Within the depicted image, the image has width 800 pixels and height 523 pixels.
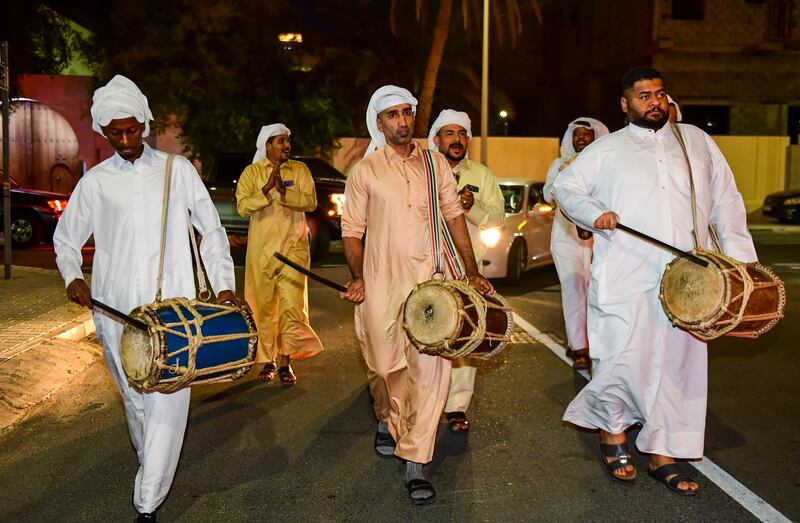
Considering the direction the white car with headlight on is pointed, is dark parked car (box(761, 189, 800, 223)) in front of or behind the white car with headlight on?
behind

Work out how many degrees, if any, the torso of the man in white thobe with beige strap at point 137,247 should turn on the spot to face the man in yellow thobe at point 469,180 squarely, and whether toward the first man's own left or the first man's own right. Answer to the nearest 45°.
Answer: approximately 135° to the first man's own left

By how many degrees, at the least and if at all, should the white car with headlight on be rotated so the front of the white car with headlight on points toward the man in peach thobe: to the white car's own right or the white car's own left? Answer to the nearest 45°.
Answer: approximately 45° to the white car's own left

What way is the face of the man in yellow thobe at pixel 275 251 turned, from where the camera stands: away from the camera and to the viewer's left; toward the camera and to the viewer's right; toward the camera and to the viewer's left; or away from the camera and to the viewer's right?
toward the camera and to the viewer's right

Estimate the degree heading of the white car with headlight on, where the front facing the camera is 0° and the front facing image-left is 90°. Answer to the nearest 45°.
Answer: approximately 45°

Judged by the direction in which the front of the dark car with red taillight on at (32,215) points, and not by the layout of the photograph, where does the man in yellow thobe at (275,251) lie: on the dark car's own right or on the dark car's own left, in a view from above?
on the dark car's own left

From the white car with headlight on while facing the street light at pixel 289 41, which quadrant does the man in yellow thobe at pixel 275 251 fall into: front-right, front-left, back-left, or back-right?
back-left

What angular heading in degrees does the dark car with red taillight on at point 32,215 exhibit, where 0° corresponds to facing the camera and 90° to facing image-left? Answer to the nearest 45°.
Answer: approximately 90°

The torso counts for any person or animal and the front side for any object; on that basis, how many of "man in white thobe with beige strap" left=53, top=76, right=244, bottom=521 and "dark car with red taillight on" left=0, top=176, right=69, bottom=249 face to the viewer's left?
1

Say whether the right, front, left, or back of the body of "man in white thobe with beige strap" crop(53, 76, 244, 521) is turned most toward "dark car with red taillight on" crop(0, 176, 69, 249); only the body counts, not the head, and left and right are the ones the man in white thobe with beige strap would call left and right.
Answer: back

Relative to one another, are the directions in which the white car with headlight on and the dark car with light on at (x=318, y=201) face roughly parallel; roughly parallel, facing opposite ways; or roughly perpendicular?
roughly perpendicular
